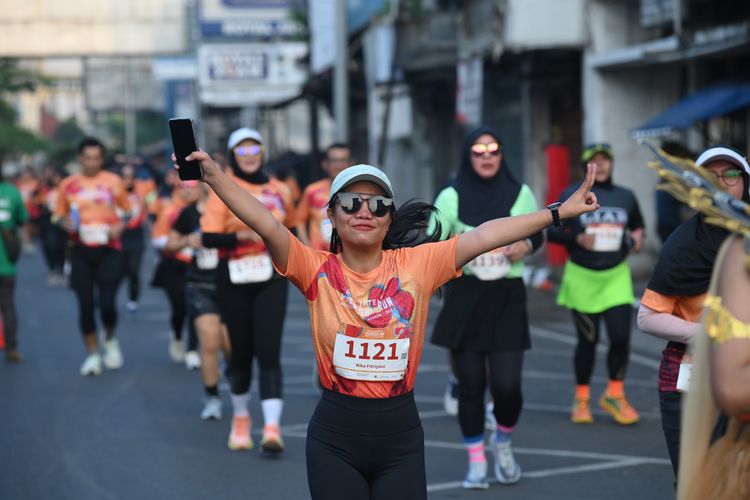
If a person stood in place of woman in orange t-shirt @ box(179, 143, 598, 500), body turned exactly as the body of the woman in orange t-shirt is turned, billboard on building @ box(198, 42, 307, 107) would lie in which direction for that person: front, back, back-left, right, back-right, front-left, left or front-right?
back

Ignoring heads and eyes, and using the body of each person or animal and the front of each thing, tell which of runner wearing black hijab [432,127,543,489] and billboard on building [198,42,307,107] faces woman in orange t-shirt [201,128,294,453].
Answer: the billboard on building

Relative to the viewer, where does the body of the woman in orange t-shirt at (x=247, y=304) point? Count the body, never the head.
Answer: toward the camera

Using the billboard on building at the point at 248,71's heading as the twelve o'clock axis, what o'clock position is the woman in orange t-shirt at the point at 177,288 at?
The woman in orange t-shirt is roughly at 12 o'clock from the billboard on building.

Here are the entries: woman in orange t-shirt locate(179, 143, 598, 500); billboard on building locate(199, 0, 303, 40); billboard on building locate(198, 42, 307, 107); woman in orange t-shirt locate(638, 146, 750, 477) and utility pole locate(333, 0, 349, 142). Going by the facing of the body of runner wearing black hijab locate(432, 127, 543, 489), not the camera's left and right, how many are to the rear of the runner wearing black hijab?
3

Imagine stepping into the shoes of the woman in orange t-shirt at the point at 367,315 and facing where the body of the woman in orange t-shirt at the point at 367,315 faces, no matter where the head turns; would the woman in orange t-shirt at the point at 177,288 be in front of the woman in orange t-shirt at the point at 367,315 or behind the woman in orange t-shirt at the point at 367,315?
behind

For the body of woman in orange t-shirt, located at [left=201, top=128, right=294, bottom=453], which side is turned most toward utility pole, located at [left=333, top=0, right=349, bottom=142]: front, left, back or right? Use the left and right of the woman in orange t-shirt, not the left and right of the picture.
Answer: back

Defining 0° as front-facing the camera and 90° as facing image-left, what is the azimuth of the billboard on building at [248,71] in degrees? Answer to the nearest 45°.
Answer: approximately 0°

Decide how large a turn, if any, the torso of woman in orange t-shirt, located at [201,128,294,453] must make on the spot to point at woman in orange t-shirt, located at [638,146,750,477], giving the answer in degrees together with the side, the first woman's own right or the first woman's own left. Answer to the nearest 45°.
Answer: approximately 45° to the first woman's own left

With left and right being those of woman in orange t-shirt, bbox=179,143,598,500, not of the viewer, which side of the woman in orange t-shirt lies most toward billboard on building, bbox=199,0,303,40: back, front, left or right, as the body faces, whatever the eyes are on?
back

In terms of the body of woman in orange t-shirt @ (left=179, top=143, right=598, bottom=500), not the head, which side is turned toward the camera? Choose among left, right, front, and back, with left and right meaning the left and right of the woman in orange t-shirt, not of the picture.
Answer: front

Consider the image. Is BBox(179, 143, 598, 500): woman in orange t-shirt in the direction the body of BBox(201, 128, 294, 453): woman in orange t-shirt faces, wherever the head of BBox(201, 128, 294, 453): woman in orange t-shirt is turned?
yes

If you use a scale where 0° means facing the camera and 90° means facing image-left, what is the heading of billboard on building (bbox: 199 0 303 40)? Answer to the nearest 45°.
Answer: approximately 0°

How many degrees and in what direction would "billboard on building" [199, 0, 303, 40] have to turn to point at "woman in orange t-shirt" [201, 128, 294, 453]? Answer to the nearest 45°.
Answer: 0° — it already faces them

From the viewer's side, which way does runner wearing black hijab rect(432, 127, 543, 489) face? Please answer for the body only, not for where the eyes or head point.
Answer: toward the camera
